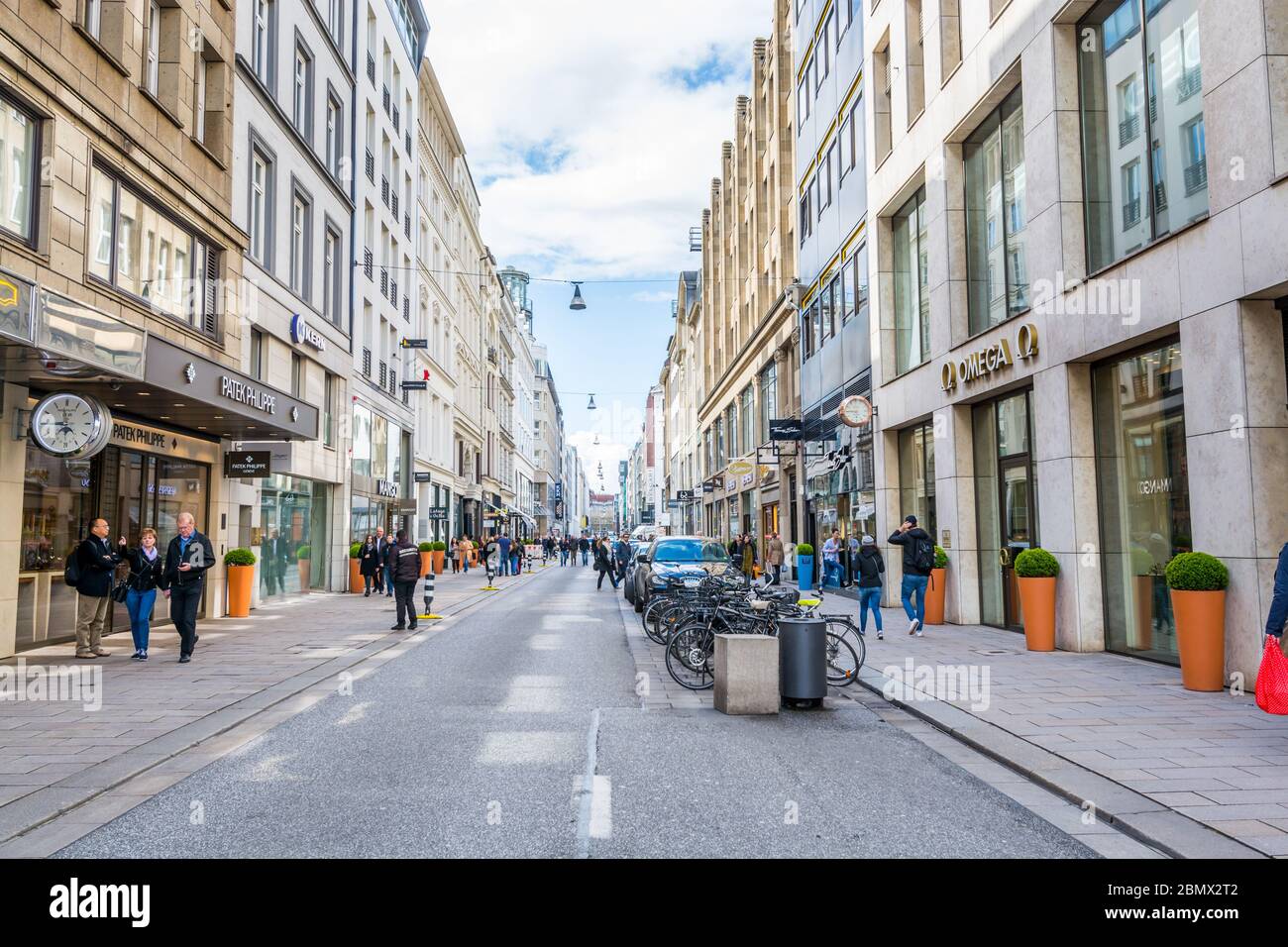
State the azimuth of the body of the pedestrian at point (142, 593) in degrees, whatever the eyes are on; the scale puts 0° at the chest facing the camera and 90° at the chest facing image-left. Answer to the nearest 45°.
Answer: approximately 0°

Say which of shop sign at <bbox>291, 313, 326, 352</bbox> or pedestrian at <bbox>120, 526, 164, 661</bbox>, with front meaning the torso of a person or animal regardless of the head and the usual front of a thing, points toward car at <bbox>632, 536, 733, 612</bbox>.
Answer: the shop sign

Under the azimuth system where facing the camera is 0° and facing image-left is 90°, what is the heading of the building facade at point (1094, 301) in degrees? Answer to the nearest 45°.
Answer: approximately 45°

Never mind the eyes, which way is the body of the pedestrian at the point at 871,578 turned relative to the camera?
away from the camera

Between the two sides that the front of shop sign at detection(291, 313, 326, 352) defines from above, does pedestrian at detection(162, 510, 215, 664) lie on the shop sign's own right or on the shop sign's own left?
on the shop sign's own right

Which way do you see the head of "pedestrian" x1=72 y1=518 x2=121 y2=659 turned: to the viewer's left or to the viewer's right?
to the viewer's right

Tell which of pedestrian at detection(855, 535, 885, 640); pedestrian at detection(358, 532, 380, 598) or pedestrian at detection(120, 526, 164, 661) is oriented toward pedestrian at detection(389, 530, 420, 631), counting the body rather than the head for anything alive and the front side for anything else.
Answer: pedestrian at detection(358, 532, 380, 598)

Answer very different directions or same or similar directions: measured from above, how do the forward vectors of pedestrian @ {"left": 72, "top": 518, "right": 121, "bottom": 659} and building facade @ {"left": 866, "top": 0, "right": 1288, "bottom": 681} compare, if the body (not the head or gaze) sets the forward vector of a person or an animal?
very different directions
